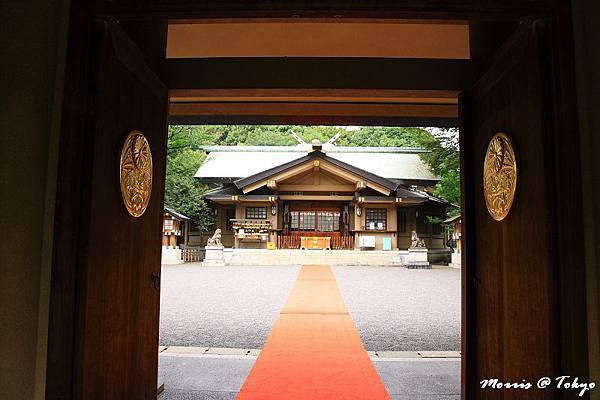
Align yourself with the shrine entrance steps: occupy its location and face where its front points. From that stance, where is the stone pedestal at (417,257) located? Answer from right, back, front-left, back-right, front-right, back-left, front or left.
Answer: left

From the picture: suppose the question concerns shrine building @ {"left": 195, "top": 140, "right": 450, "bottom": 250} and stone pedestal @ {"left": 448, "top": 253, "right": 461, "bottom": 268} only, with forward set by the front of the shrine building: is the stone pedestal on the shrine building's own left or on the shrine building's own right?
on the shrine building's own left

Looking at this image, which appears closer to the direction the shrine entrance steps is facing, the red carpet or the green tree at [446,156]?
the red carpet

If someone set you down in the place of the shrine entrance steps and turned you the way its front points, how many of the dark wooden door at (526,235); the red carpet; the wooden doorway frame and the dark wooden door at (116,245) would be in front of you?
4

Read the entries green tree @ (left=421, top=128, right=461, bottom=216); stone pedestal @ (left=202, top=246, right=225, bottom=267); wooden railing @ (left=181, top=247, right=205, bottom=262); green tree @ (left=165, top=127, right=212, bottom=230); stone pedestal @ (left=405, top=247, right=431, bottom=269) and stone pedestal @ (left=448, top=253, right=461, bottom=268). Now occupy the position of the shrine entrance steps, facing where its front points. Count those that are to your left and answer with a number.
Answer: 3

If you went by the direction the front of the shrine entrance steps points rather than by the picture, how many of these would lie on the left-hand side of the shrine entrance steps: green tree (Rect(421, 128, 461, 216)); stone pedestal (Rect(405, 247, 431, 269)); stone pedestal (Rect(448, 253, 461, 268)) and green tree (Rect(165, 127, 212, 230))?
3

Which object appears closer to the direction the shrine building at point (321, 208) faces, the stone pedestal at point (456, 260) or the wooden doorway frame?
the wooden doorway frame

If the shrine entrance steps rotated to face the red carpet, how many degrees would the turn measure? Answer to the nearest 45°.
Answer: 0° — it already faces it

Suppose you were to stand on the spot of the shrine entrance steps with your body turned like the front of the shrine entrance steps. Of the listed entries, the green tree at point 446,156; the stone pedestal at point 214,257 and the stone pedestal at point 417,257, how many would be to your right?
1

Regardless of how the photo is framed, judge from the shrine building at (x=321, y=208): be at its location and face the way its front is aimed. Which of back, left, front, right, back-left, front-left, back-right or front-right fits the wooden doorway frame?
front

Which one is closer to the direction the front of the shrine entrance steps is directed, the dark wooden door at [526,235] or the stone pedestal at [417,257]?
the dark wooden door

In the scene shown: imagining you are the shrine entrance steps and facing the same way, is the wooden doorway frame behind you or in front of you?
in front

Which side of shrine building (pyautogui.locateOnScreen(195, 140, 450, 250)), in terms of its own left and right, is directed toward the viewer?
front

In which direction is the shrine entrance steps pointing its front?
toward the camera

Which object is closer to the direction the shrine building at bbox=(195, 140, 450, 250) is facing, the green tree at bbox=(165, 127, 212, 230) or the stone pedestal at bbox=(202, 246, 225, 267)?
the stone pedestal

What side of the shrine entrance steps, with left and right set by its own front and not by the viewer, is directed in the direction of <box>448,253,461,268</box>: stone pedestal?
left

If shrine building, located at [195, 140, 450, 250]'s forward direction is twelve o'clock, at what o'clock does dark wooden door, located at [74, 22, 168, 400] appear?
The dark wooden door is roughly at 12 o'clock from the shrine building.
